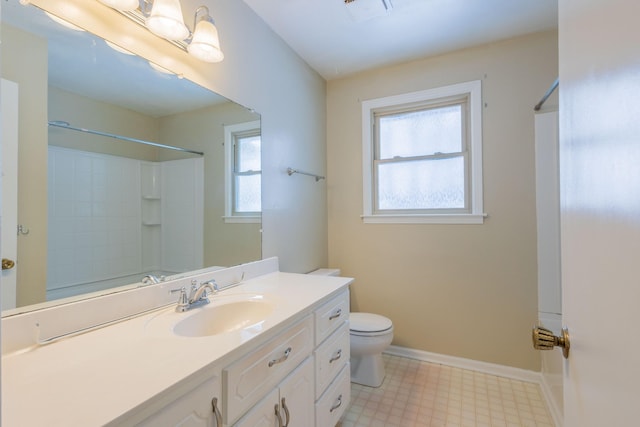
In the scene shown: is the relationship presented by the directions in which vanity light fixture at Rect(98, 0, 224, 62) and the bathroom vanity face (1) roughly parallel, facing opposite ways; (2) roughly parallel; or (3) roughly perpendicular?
roughly parallel

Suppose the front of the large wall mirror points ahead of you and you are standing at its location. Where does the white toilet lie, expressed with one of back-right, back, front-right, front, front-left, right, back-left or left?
front-left

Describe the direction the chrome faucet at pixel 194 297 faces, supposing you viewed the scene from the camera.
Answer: facing the viewer and to the right of the viewer

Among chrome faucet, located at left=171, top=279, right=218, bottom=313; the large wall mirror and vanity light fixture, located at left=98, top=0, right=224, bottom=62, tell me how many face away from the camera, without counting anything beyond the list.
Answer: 0

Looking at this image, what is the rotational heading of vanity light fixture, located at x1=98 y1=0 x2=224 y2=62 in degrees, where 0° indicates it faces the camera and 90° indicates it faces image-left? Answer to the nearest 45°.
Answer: approximately 315°

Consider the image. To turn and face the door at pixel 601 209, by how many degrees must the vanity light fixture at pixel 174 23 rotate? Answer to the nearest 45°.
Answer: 0° — it already faces it

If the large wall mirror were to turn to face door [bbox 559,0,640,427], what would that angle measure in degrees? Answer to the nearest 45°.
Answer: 0° — it already faces it

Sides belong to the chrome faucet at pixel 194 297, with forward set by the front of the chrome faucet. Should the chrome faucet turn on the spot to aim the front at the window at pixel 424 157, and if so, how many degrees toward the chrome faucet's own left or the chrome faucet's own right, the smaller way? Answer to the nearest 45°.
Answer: approximately 45° to the chrome faucet's own left

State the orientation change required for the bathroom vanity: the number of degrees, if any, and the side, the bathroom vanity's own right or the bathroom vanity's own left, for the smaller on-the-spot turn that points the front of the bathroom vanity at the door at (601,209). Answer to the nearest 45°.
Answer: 0° — it already faces it

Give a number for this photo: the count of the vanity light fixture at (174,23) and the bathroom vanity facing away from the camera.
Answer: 0

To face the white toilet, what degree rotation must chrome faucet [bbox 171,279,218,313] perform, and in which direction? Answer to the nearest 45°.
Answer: approximately 45° to its left

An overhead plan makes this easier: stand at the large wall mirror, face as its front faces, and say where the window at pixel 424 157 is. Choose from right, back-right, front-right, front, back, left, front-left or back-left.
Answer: front-left
